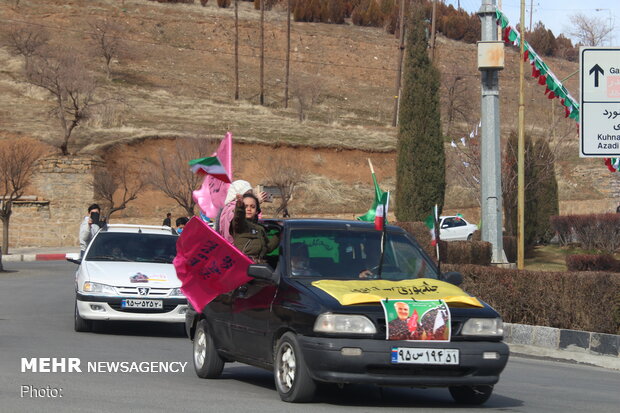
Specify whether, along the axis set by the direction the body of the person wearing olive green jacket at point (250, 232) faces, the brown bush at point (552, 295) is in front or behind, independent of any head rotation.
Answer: behind

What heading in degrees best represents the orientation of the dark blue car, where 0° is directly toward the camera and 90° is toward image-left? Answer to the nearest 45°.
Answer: approximately 315°

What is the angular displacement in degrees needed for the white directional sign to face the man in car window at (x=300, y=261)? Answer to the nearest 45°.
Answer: approximately 45° to its right

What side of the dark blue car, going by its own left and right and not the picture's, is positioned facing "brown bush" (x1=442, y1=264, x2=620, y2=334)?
left

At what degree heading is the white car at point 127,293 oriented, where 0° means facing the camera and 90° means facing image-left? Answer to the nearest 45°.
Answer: approximately 0°

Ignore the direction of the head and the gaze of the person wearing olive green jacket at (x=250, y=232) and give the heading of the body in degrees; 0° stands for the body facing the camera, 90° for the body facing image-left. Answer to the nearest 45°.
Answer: approximately 0°

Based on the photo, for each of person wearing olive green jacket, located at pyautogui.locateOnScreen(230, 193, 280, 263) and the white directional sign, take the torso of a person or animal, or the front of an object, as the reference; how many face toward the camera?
2

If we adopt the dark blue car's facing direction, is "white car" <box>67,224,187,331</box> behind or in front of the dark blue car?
behind
